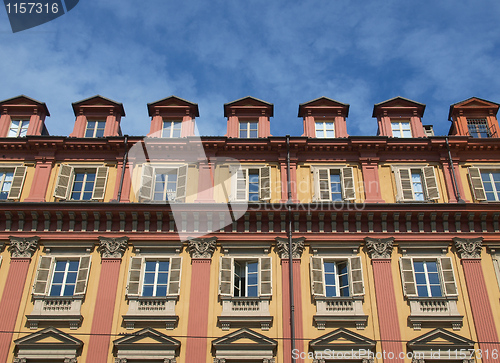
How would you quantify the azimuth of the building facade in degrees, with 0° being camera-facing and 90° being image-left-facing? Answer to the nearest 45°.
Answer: approximately 0°
